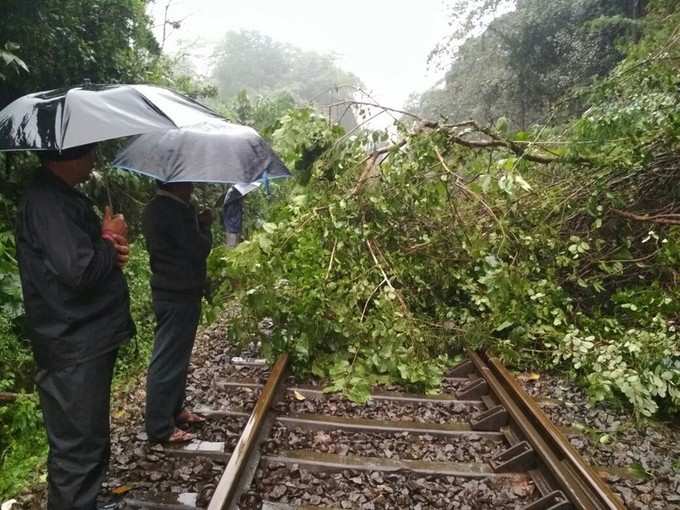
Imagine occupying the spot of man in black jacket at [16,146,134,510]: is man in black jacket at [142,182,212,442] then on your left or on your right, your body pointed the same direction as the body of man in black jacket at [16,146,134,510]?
on your left

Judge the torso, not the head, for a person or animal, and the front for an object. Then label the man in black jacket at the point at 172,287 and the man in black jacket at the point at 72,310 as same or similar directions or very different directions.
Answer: same or similar directions

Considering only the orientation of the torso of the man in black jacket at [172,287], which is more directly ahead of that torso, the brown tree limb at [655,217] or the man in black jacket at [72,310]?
the brown tree limb

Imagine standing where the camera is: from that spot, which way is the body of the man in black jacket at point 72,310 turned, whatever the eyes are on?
to the viewer's right

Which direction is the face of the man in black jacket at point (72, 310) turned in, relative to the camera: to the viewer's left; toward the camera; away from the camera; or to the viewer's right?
to the viewer's right

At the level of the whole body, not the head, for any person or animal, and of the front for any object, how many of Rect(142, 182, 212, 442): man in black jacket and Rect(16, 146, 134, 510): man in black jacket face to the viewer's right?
2

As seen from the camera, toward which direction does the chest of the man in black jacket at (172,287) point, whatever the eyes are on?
to the viewer's right

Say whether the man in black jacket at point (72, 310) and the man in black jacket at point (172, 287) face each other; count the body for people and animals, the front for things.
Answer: no

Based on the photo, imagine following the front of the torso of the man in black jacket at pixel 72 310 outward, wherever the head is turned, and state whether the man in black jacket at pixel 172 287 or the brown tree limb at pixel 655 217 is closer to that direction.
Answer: the brown tree limb

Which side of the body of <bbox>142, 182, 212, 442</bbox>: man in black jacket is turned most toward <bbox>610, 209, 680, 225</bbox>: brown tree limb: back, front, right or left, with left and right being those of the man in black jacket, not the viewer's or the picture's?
front

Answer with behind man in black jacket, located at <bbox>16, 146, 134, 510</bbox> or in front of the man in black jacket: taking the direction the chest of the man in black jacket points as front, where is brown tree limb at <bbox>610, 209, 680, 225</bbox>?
in front

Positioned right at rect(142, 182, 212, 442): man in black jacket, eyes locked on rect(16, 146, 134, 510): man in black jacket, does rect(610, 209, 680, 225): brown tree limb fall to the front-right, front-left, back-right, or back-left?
back-left
